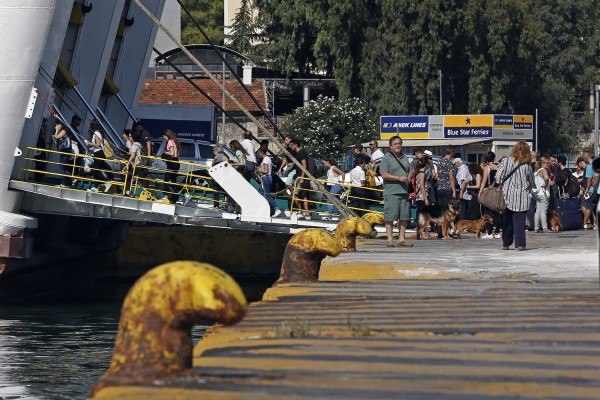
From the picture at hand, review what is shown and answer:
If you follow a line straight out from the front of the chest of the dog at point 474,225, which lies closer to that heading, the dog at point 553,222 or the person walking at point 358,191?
the dog

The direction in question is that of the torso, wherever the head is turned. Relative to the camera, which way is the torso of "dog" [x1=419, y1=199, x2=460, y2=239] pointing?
to the viewer's right

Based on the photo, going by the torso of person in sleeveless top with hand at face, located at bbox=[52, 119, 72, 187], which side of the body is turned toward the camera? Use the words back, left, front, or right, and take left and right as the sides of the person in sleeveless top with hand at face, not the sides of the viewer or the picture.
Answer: left

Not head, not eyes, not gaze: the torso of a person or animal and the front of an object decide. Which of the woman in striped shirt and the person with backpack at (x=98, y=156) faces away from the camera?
the woman in striped shirt

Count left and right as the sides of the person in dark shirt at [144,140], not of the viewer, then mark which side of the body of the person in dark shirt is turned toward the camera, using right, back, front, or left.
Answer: left
